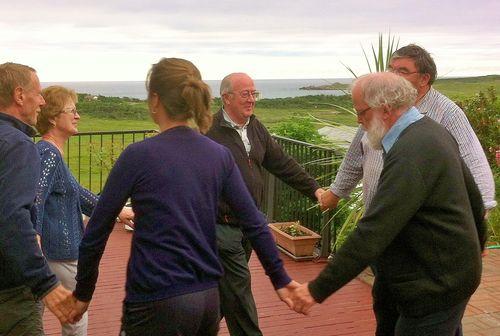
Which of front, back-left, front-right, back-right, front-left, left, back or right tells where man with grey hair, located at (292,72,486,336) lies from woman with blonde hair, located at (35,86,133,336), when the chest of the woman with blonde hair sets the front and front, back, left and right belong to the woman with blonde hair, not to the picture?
front-right

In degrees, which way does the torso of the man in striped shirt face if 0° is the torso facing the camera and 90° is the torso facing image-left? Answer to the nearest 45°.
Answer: approximately 45°

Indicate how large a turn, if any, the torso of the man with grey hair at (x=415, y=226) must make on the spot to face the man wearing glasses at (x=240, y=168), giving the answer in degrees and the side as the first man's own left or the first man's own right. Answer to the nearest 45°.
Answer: approximately 45° to the first man's own right

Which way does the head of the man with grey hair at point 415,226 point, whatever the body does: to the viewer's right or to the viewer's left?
to the viewer's left

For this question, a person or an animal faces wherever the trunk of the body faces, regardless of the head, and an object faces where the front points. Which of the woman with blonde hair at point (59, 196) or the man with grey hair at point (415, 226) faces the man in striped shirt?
the woman with blonde hair

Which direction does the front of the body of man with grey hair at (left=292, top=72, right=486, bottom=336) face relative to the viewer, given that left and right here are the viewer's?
facing to the left of the viewer

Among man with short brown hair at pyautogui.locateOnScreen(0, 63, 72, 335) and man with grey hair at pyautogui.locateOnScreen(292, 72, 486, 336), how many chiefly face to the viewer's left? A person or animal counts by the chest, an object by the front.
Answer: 1

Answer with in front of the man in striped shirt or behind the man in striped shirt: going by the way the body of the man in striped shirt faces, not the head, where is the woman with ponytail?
in front

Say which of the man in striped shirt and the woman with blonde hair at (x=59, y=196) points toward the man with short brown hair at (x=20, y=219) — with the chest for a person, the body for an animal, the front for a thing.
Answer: the man in striped shirt

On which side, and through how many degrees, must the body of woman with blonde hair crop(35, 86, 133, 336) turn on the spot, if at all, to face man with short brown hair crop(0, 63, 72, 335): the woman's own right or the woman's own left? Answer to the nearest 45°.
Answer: approximately 90° to the woman's own right

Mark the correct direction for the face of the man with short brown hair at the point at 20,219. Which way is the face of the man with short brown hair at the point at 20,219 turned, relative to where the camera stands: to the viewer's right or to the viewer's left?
to the viewer's right

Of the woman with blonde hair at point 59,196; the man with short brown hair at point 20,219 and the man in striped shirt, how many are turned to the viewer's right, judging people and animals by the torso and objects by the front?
2

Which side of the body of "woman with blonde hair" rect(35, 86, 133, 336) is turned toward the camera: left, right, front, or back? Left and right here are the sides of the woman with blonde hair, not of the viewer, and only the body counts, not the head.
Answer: right

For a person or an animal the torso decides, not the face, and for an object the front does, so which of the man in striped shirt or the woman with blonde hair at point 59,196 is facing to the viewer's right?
the woman with blonde hair

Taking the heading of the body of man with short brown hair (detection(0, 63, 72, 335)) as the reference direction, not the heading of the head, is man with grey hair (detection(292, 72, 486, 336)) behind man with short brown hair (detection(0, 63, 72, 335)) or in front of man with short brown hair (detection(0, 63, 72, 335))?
in front

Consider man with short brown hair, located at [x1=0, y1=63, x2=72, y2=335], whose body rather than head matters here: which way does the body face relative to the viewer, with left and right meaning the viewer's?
facing to the right of the viewer
